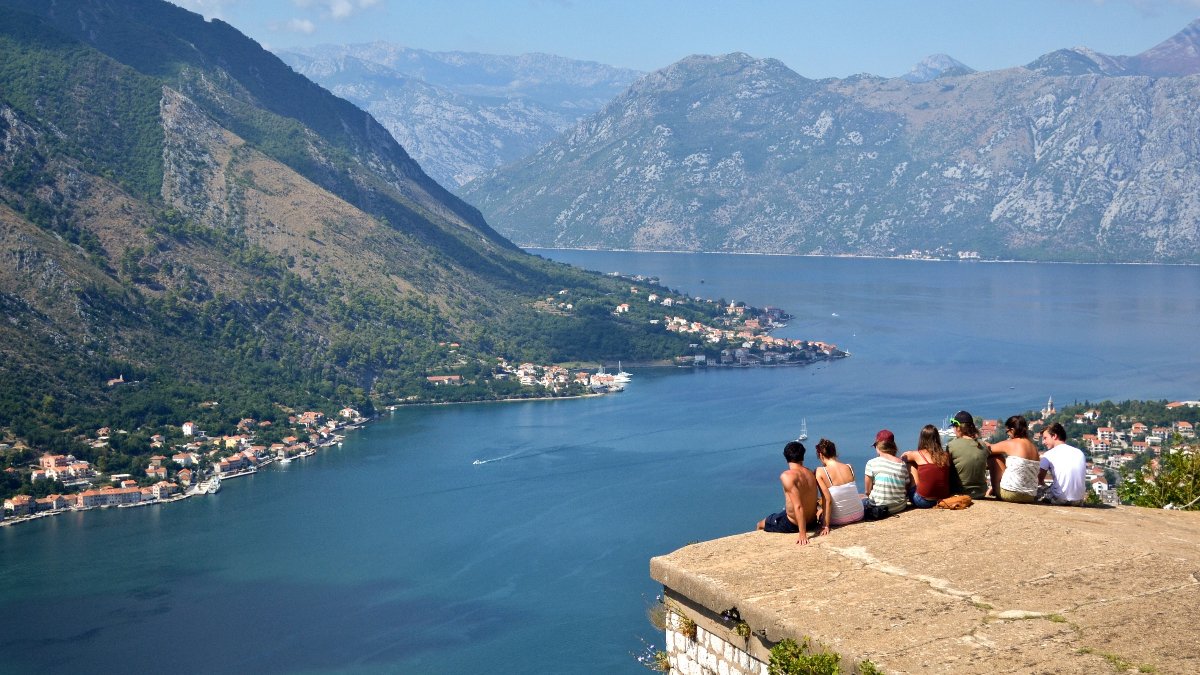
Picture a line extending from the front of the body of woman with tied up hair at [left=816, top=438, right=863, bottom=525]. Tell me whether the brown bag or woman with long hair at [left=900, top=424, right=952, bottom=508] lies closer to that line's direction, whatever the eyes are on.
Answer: the woman with long hair

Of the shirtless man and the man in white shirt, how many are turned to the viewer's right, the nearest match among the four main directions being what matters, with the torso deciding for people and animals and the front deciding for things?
0

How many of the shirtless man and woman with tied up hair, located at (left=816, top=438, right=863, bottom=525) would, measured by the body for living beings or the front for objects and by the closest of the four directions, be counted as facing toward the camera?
0

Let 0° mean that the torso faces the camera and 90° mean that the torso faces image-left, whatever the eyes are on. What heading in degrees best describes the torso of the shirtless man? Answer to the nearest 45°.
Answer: approximately 135°

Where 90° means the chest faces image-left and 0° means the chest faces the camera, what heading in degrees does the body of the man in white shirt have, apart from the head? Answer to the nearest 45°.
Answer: approximately 135°

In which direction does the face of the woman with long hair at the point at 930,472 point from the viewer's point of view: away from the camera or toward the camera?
away from the camera

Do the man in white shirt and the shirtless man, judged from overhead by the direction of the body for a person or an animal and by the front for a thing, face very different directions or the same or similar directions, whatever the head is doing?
same or similar directions

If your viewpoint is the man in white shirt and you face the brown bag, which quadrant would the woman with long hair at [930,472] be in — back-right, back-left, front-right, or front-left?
front-right

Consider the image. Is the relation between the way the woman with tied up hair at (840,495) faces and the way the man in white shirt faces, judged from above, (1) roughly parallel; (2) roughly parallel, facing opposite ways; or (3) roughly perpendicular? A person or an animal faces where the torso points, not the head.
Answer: roughly parallel

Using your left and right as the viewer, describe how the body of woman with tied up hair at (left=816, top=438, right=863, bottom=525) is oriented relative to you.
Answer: facing away from the viewer and to the left of the viewer

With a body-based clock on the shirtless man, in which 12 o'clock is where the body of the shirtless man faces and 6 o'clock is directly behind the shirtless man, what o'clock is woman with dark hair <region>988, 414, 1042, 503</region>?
The woman with dark hair is roughly at 3 o'clock from the shirtless man.

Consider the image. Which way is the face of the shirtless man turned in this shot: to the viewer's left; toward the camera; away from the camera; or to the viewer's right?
away from the camera
